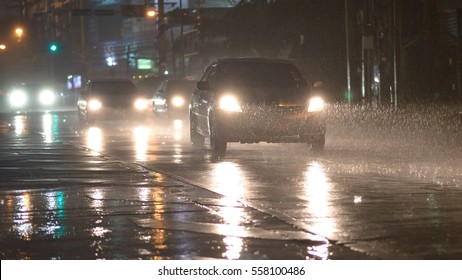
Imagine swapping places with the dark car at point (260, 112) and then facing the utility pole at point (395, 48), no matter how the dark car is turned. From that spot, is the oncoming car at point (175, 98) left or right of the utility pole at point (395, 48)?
left

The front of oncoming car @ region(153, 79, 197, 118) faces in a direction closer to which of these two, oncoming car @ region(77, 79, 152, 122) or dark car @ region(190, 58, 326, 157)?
the dark car

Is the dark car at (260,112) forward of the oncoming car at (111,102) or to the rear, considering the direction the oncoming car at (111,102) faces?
forward

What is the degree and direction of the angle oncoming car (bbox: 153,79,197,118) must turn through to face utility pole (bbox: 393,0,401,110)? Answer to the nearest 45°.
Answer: approximately 45° to its left

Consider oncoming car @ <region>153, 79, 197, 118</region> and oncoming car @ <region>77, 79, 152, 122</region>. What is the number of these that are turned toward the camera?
2

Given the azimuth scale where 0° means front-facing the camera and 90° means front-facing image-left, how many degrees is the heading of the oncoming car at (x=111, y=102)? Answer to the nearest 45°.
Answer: approximately 0°

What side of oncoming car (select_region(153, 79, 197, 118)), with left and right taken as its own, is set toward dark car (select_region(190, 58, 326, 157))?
front
